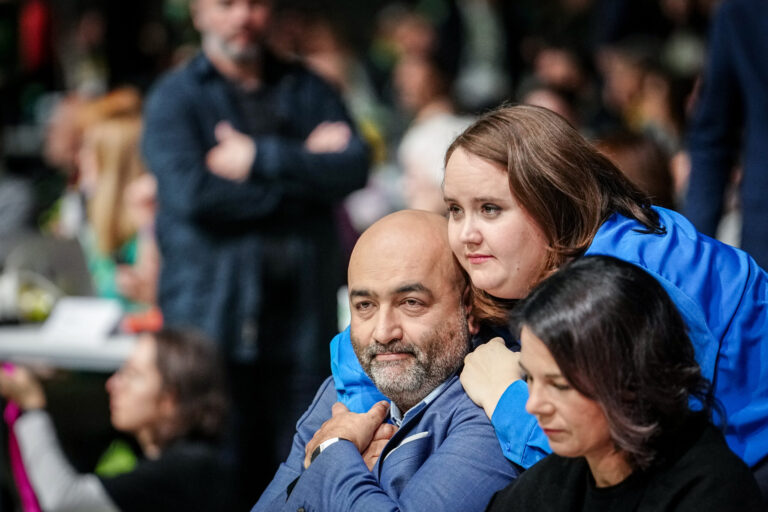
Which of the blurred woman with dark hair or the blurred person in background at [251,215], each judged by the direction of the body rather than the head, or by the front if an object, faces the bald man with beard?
the blurred person in background

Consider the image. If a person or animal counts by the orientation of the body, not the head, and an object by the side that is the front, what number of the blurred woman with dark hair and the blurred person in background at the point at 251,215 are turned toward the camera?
1

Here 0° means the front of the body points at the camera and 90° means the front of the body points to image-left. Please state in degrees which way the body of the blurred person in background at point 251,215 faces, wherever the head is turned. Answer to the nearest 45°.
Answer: approximately 0°

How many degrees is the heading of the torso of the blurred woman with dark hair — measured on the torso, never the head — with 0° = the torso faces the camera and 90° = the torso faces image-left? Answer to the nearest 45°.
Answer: approximately 90°

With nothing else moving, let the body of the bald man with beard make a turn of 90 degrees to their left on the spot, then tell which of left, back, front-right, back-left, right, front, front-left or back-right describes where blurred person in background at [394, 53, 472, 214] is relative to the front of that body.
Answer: back-left

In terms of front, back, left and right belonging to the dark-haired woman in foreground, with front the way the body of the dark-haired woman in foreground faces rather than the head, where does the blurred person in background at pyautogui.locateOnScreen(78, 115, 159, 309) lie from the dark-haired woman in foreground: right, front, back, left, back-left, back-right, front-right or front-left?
right

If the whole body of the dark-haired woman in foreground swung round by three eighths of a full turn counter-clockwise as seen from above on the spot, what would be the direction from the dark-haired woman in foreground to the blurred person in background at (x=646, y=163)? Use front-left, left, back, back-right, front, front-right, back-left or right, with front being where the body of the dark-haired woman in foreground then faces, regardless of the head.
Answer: left

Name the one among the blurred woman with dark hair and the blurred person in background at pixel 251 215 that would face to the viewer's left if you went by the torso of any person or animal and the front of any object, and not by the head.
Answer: the blurred woman with dark hair

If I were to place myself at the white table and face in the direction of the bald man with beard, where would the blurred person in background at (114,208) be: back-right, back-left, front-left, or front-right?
back-left

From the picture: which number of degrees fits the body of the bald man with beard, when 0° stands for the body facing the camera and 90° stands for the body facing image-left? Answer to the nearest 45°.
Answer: approximately 45°

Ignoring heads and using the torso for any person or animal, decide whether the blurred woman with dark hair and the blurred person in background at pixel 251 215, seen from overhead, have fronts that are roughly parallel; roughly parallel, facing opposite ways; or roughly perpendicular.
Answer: roughly perpendicular
